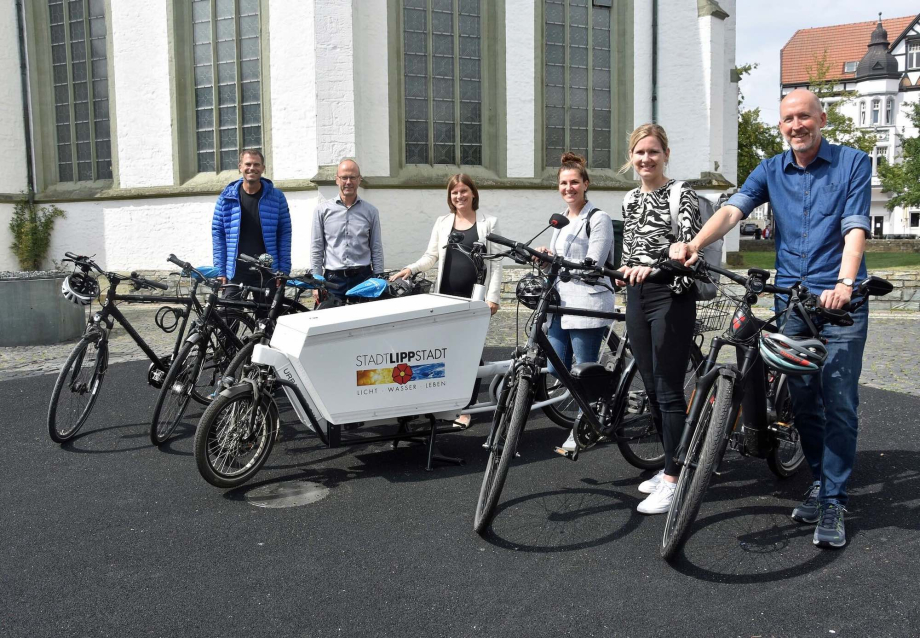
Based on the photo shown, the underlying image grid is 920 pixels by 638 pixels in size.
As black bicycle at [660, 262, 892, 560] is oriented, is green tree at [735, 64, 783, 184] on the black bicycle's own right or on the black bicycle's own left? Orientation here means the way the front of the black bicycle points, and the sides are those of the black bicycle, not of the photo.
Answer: on the black bicycle's own right

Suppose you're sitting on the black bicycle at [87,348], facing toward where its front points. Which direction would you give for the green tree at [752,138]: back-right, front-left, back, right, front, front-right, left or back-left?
back

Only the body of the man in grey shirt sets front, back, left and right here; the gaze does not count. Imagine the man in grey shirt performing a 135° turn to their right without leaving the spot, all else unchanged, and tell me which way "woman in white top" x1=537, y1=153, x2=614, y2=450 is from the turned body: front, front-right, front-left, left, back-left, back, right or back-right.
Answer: back

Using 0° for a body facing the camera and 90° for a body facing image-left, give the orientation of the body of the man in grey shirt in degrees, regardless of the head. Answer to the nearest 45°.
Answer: approximately 0°

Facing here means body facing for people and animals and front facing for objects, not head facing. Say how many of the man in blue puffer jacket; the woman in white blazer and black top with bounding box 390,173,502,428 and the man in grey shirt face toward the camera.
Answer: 3

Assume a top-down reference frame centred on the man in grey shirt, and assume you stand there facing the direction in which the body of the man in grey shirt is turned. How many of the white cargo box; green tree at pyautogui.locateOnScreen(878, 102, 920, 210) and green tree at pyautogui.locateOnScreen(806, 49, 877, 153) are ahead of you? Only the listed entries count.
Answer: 1

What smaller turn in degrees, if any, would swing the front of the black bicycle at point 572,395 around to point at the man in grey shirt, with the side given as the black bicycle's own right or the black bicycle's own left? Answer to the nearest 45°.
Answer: approximately 90° to the black bicycle's own right

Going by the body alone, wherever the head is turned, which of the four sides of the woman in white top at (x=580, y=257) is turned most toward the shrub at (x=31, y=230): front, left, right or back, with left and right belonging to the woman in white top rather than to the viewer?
right

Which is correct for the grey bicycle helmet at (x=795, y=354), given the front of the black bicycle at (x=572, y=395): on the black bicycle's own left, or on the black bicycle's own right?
on the black bicycle's own left

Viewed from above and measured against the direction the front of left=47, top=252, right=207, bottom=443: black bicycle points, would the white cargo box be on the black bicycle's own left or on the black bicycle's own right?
on the black bicycle's own left

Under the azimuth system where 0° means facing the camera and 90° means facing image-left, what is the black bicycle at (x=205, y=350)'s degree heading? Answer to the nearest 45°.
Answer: approximately 45°

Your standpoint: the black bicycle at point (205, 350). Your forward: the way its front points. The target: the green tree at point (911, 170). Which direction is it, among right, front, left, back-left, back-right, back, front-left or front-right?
back

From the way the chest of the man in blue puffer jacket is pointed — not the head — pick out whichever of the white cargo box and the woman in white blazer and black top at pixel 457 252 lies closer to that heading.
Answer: the white cargo box

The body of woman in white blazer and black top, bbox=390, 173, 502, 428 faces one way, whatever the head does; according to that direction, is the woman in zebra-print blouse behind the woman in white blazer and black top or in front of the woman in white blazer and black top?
in front
